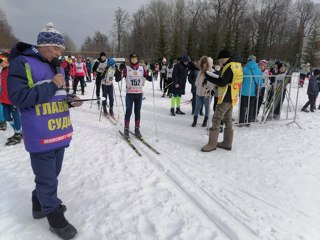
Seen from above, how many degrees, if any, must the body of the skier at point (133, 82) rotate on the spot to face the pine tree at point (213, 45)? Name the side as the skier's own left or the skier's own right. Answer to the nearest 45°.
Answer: approximately 180°

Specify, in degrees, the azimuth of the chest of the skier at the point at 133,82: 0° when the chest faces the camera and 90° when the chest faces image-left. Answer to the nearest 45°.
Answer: approximately 0°

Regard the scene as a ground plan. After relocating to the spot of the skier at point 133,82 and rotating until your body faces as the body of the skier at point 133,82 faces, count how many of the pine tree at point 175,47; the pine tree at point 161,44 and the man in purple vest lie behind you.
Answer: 2

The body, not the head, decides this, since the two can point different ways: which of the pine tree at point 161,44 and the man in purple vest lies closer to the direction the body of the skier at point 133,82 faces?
the man in purple vest

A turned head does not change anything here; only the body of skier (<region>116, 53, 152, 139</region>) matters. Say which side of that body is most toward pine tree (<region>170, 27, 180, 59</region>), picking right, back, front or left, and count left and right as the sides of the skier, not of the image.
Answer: back
